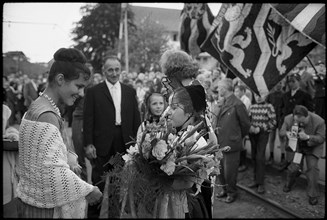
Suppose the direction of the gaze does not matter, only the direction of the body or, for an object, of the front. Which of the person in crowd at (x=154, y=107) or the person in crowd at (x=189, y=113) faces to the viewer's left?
the person in crowd at (x=189, y=113)

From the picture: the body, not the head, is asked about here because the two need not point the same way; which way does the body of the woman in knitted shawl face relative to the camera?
to the viewer's right

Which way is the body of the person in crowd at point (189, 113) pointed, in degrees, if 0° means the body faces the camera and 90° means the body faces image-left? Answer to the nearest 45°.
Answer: approximately 90°

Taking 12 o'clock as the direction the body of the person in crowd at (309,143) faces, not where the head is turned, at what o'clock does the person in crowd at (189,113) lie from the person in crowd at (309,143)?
the person in crowd at (189,113) is roughly at 11 o'clock from the person in crowd at (309,143).

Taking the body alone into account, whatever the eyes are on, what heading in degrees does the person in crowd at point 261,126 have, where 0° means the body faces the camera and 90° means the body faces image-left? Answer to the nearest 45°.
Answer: approximately 45°

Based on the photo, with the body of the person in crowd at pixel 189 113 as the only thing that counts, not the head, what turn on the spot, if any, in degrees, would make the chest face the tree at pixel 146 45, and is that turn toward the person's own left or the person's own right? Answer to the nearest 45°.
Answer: approximately 90° to the person's own right

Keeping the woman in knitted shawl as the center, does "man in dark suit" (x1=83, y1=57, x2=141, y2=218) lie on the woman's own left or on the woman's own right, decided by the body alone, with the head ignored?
on the woman's own left

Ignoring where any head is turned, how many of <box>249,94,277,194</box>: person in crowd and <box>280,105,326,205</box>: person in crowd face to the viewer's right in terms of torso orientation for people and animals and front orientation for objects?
0

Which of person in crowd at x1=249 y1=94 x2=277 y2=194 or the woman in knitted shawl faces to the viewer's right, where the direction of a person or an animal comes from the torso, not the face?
the woman in knitted shawl

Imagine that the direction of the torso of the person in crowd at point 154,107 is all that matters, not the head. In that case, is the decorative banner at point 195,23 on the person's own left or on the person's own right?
on the person's own left

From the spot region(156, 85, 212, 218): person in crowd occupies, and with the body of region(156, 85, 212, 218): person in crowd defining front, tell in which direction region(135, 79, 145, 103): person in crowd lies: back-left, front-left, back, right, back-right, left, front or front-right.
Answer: right

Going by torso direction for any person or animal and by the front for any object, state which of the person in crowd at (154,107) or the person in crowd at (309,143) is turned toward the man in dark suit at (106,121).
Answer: the person in crowd at (309,143)

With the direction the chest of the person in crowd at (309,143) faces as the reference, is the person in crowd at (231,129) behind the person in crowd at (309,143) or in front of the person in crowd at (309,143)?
in front
